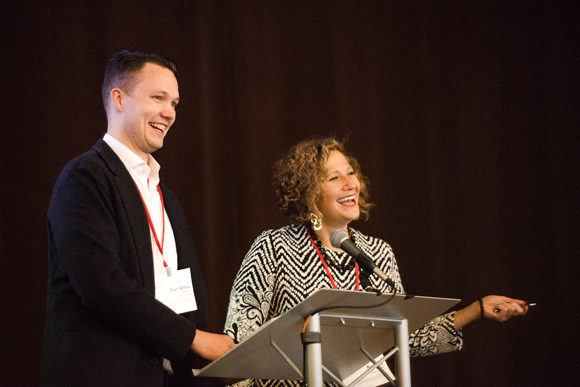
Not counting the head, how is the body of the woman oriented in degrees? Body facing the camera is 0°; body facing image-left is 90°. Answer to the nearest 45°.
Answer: approximately 315°

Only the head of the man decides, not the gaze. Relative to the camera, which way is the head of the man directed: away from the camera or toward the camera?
toward the camera

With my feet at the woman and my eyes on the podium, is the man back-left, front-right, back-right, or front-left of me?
front-right

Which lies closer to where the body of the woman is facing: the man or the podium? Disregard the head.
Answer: the podium

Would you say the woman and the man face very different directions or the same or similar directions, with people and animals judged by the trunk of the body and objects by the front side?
same or similar directions

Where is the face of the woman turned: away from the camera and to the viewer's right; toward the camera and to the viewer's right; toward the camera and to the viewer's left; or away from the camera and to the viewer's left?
toward the camera and to the viewer's right

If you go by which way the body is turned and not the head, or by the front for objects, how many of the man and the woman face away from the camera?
0

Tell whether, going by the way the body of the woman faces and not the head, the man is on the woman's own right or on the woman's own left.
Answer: on the woman's own right
